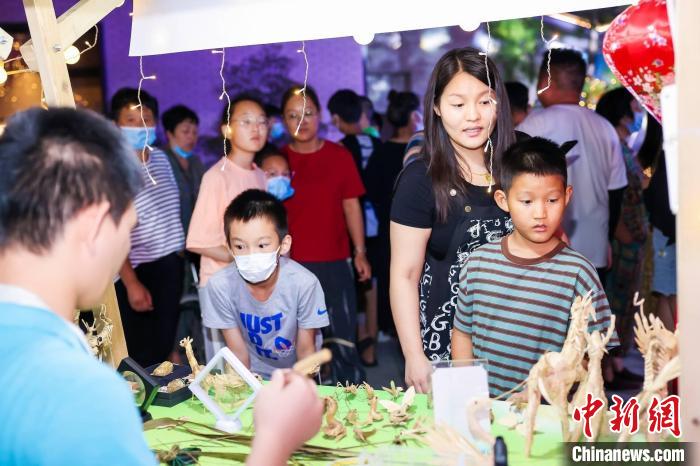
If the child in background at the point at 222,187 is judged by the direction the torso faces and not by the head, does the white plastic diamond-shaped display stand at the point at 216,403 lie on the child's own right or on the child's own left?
on the child's own right

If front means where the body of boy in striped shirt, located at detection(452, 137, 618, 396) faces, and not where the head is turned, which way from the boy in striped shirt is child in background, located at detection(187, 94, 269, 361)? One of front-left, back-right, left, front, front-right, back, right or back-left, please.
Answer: back-right

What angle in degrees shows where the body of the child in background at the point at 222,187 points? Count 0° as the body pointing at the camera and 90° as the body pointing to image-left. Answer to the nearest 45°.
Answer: approximately 315°

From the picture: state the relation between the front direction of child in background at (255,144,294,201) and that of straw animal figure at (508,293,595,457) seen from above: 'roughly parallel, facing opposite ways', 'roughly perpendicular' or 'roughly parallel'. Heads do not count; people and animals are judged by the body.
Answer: roughly perpendicular

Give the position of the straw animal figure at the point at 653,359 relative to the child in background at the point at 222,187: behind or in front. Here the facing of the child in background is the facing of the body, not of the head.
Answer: in front
